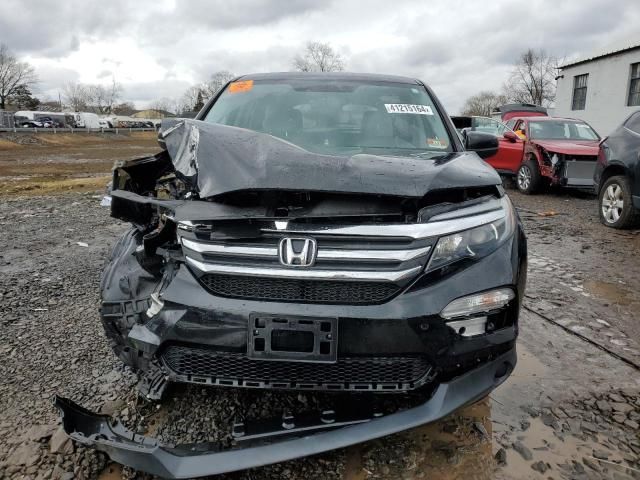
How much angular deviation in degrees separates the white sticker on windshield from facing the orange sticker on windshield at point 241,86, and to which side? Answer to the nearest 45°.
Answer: approximately 90° to its right

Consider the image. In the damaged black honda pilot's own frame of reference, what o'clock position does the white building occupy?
The white building is roughly at 7 o'clock from the damaged black honda pilot.

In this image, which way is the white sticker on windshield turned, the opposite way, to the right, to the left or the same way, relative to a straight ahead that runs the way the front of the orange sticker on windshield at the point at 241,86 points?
the same way

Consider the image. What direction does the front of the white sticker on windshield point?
toward the camera

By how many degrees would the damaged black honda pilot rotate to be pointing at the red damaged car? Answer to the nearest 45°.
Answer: approximately 135° to its left

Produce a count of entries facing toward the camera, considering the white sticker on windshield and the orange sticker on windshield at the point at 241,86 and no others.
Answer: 2

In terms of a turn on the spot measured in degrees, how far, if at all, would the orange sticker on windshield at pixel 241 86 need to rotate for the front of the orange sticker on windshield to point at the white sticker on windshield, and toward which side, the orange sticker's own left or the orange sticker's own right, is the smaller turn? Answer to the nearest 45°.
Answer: approximately 45° to the orange sticker's own left

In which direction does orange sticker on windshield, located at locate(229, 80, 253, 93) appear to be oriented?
toward the camera

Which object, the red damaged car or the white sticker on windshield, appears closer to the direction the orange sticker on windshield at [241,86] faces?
the white sticker on windshield

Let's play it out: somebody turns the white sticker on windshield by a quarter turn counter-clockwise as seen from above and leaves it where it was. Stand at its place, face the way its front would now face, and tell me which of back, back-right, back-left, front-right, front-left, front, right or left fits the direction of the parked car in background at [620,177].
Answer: front-left

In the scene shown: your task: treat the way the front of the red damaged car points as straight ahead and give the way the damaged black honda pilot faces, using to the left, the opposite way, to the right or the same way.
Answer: the same way

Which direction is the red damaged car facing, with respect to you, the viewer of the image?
facing the viewer and to the right of the viewer
